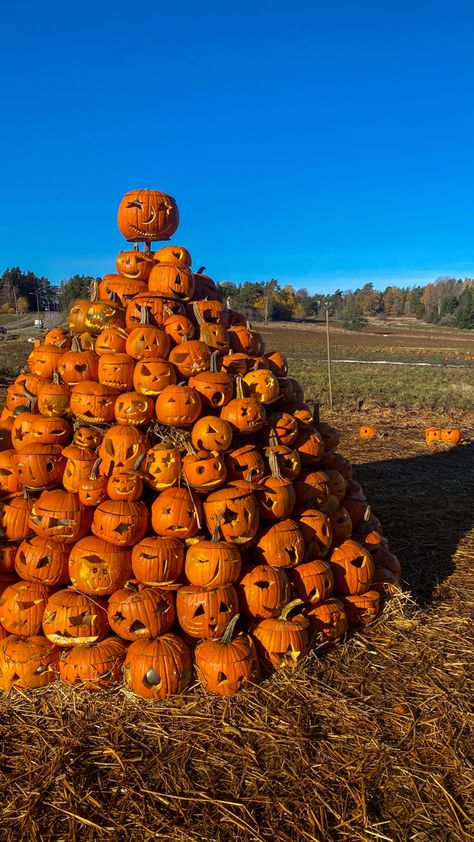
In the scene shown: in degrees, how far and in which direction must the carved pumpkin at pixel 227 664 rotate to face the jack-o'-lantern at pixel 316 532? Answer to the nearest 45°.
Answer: approximately 135° to its left

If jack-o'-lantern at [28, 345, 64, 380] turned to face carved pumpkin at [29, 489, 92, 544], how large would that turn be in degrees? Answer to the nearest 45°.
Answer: approximately 45° to its left

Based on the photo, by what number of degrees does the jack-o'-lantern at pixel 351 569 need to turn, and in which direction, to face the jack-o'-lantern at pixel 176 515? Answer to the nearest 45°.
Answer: approximately 90° to its right

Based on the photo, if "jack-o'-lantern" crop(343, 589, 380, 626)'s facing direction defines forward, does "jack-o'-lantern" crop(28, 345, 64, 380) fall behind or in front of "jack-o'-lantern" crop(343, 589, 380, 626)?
behind

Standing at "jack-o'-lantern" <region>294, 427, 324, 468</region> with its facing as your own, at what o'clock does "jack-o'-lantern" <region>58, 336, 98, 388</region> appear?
"jack-o'-lantern" <region>58, 336, 98, 388</region> is roughly at 4 o'clock from "jack-o'-lantern" <region>294, 427, 324, 468</region>.

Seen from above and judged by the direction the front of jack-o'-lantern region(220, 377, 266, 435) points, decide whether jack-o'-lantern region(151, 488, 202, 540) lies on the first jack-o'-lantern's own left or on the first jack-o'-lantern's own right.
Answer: on the first jack-o'-lantern's own right
